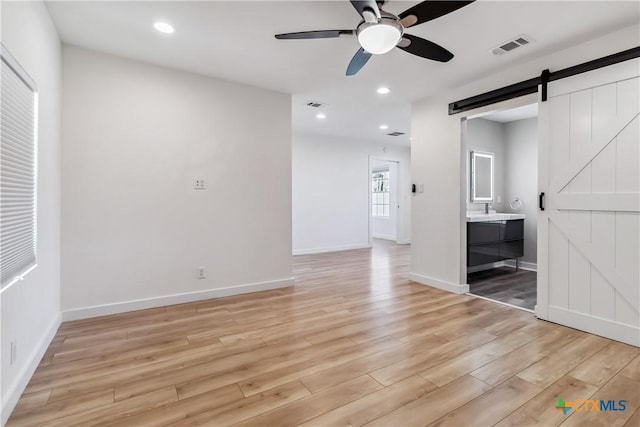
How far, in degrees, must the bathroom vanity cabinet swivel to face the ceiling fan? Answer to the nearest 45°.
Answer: approximately 45° to its right

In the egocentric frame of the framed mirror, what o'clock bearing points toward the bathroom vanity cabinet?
The bathroom vanity cabinet is roughly at 1 o'clock from the framed mirror.

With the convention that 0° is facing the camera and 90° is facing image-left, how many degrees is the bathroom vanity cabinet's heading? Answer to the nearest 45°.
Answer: approximately 315°

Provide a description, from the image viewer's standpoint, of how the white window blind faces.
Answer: facing to the right of the viewer

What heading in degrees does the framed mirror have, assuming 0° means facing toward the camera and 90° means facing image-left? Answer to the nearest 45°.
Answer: approximately 315°

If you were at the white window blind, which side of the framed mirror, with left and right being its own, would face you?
right

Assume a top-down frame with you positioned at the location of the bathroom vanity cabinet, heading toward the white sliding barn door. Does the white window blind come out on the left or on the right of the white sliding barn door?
right

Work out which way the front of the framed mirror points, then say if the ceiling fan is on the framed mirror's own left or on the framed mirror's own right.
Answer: on the framed mirror's own right
